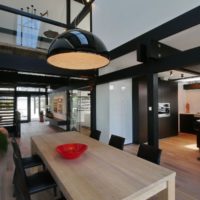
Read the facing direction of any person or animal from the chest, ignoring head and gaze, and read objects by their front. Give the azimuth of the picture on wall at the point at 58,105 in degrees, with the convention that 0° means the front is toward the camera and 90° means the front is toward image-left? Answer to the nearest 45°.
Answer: approximately 45°

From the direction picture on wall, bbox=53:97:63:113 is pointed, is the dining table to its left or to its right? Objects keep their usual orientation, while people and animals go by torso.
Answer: on its left

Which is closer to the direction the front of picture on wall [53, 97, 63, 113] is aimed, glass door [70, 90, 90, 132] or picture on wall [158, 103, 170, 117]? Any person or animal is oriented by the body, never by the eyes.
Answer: the glass door

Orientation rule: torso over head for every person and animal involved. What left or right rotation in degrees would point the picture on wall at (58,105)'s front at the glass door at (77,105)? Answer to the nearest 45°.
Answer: approximately 45° to its left

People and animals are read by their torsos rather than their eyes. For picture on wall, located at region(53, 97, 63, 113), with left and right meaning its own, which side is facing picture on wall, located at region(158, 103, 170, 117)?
left

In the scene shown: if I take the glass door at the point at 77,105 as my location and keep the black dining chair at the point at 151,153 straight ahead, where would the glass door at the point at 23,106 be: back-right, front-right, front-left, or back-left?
back-right

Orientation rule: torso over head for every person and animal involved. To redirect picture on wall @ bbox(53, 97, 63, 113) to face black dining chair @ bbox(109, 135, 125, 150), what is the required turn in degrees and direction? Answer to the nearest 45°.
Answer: approximately 45° to its left
